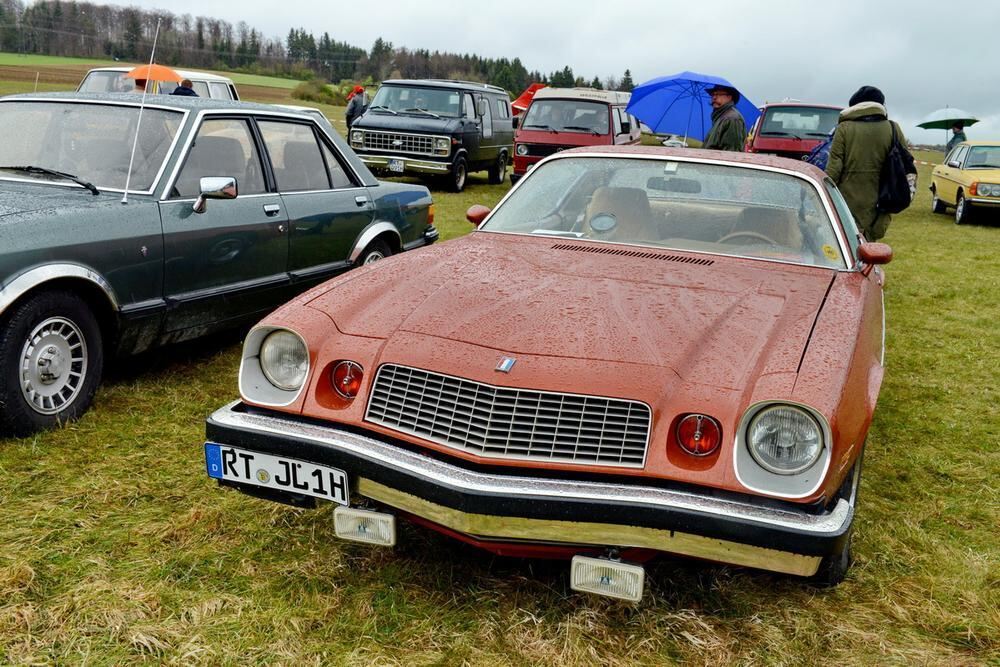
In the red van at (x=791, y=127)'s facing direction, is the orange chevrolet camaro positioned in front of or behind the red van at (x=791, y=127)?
in front

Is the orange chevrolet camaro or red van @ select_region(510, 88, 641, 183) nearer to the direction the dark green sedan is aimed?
the orange chevrolet camaro

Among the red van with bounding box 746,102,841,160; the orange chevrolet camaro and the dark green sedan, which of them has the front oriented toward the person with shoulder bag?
the red van

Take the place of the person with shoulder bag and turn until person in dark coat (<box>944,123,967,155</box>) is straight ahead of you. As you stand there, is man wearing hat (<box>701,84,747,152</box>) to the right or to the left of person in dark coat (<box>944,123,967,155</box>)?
left

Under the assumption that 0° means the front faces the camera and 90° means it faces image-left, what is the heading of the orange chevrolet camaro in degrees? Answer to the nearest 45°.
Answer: approximately 45°

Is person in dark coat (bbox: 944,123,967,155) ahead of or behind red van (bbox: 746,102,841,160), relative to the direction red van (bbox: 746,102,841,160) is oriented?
behind

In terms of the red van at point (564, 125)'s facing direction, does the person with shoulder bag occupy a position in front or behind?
in front

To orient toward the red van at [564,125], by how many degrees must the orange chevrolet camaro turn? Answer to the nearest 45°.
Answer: approximately 135° to its right

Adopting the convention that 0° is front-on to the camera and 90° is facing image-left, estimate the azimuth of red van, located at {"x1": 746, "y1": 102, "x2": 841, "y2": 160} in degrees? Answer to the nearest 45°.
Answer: approximately 0°

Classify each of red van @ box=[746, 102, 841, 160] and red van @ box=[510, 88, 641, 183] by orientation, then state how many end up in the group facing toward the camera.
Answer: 2
